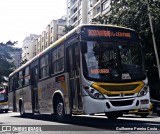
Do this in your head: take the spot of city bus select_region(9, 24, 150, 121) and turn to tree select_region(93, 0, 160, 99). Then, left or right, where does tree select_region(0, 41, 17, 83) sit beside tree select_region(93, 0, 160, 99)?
left

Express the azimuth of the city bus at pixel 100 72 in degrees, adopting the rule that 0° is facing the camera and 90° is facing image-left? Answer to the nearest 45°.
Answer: approximately 315°

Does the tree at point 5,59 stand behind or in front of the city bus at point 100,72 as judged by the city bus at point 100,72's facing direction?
behind
